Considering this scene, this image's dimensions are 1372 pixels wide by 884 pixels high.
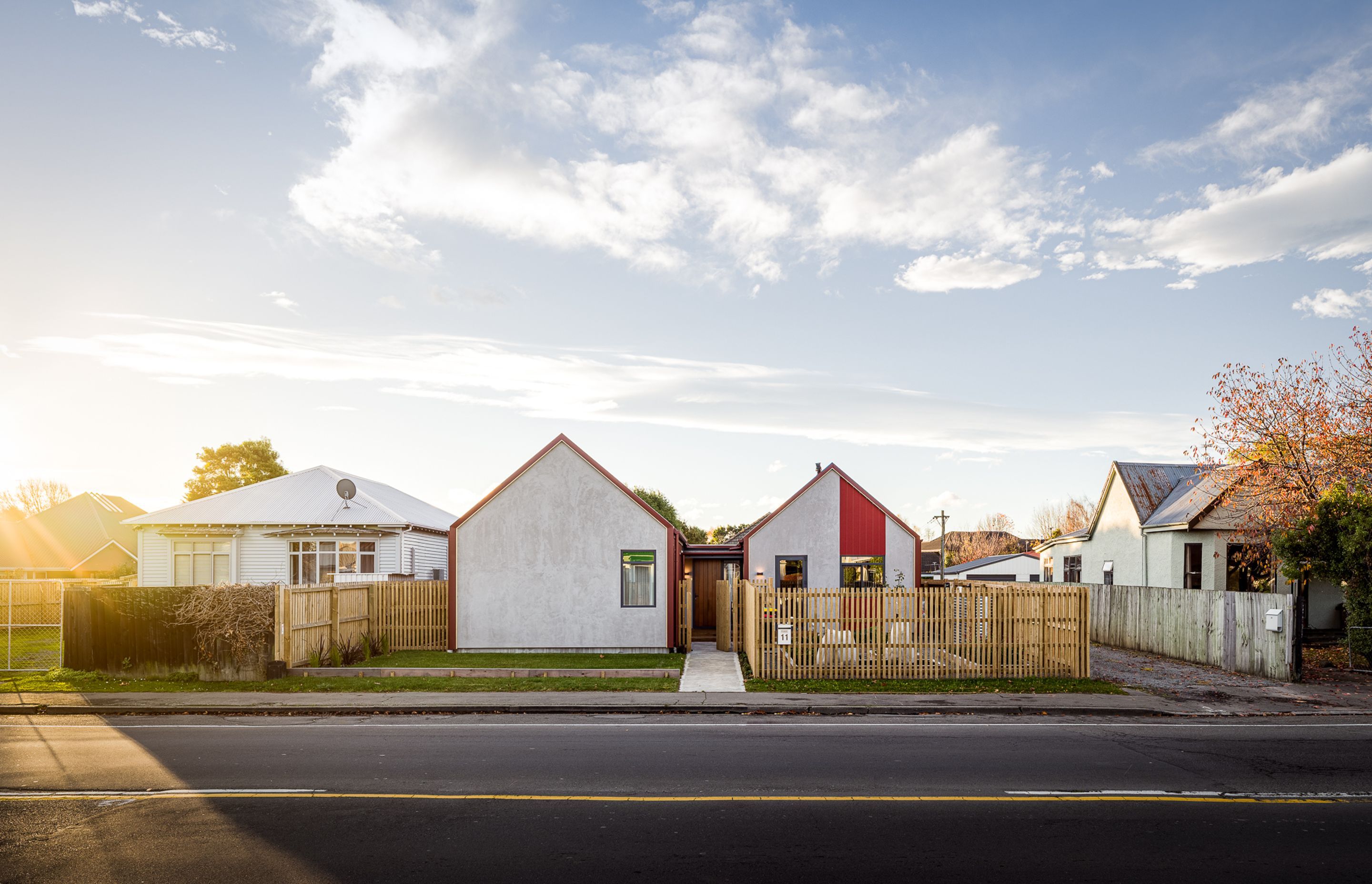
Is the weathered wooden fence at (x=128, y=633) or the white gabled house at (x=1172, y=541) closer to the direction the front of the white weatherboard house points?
the weathered wooden fence

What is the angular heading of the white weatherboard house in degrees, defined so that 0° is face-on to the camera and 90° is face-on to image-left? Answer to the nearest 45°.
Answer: approximately 0°

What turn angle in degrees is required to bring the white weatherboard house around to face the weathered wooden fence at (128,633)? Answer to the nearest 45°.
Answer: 0° — it already faces it

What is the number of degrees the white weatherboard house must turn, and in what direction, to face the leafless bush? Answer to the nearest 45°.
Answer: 0° — it already faces it

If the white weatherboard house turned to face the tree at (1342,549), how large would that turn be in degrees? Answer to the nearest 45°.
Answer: approximately 45° to its left

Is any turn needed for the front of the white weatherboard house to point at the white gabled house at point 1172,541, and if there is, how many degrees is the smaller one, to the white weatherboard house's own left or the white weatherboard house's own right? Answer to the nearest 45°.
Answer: approximately 45° to the white weatherboard house's own left
